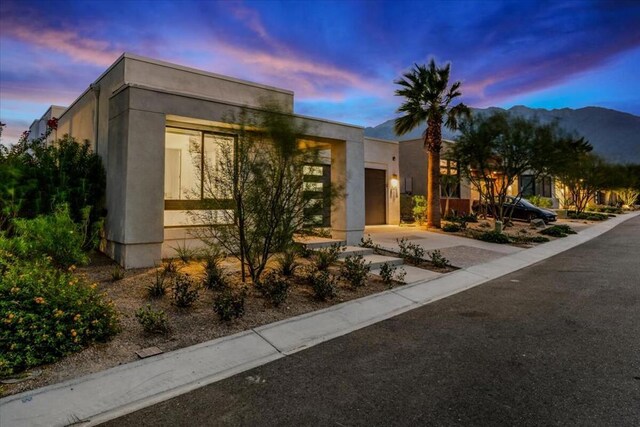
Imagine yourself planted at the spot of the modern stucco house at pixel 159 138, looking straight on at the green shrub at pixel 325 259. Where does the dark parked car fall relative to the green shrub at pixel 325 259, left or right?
left

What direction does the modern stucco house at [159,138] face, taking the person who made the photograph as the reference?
facing the viewer and to the right of the viewer

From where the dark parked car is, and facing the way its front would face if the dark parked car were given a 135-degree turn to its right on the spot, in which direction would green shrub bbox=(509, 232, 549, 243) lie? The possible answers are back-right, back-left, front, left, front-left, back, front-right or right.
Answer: left

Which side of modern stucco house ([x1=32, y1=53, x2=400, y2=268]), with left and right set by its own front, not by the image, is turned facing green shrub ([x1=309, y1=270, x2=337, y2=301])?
front

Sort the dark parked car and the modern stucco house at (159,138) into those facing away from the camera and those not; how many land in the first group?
0

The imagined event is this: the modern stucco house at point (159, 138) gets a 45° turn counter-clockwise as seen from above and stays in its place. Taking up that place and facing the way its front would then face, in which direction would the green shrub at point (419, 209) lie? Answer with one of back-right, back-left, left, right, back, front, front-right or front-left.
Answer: front-left
